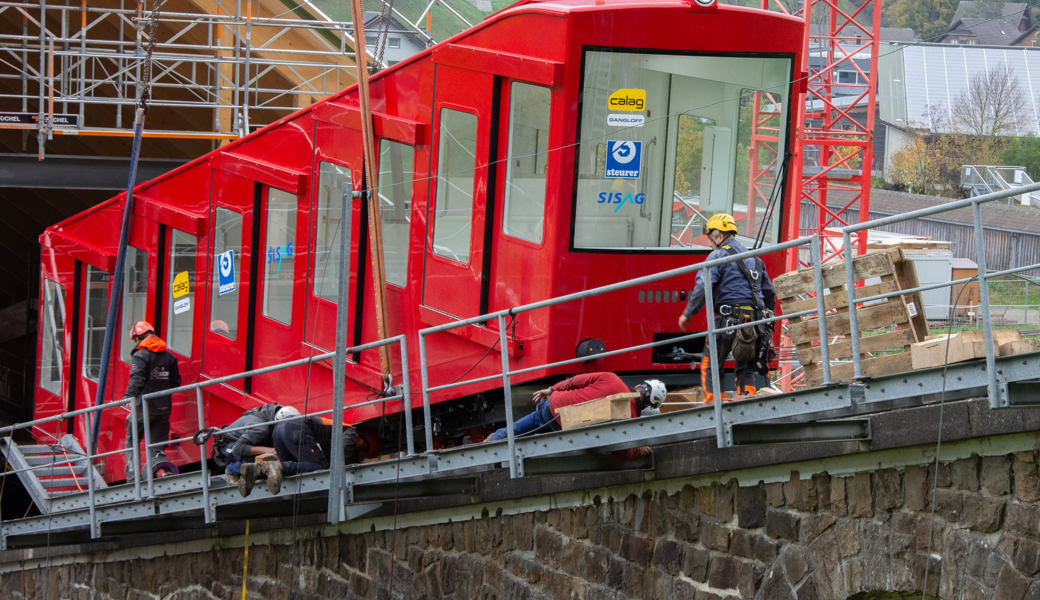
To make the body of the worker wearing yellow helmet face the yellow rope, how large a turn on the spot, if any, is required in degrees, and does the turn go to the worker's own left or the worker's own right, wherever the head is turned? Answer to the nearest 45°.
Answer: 0° — they already face it

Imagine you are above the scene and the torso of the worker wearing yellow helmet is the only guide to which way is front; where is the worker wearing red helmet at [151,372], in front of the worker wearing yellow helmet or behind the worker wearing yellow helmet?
in front

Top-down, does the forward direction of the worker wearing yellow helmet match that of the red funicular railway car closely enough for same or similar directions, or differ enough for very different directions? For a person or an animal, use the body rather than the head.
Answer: very different directions

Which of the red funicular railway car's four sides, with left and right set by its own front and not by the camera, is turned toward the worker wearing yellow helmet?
front

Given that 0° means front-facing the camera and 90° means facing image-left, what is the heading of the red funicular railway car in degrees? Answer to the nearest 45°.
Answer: approximately 315°

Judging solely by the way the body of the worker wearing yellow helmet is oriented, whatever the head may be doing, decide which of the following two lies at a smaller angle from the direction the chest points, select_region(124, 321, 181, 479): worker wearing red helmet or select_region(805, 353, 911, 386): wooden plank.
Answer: the worker wearing red helmet

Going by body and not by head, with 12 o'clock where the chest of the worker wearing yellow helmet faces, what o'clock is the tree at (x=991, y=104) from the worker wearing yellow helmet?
The tree is roughly at 2 o'clock from the worker wearing yellow helmet.

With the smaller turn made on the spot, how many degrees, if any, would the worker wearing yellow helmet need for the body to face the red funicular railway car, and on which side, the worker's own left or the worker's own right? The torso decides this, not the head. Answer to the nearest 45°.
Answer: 0° — they already face it

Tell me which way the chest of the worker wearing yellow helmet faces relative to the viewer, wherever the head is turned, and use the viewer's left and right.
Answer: facing away from the viewer and to the left of the viewer

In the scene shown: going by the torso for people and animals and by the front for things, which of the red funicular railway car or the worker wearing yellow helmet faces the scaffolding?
the worker wearing yellow helmet

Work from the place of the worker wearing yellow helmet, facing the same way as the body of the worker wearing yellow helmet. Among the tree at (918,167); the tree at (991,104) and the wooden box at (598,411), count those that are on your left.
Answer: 1

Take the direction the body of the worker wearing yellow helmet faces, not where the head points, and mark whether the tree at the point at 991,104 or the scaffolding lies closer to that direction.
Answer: the scaffolding

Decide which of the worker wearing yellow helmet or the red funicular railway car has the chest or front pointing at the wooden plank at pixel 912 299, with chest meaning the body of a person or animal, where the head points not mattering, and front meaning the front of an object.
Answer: the red funicular railway car
